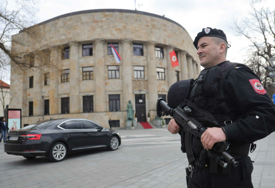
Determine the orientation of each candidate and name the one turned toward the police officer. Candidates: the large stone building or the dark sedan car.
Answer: the large stone building

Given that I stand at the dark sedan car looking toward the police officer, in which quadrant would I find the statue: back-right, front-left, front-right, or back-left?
back-left

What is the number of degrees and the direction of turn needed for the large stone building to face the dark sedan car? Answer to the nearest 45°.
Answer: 0° — it already faces it

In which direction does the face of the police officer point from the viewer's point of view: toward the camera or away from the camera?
toward the camera

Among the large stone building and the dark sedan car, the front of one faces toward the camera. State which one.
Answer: the large stone building

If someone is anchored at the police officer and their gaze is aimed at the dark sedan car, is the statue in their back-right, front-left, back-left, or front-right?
front-right

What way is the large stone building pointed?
toward the camera

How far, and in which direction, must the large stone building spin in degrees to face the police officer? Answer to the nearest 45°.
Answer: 0° — it already faces them

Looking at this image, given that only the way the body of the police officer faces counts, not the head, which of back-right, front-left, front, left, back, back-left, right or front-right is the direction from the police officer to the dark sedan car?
right

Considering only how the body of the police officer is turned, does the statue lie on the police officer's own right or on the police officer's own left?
on the police officer's own right
